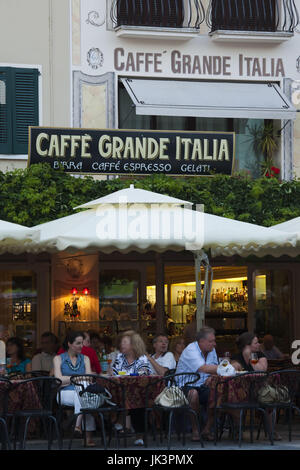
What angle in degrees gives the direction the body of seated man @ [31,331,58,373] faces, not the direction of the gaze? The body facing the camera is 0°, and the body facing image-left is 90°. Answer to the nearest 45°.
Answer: approximately 45°

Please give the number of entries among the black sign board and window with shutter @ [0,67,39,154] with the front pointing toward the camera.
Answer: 2

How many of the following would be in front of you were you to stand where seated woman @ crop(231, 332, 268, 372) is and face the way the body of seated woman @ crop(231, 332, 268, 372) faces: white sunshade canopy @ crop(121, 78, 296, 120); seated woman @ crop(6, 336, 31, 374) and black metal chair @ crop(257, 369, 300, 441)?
1

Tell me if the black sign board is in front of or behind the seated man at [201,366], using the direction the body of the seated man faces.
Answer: behind

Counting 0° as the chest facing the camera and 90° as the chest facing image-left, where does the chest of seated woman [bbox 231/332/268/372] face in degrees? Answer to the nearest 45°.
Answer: approximately 315°

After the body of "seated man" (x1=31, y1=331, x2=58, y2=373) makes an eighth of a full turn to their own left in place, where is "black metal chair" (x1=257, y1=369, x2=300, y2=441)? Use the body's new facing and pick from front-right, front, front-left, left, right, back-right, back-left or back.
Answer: front-left

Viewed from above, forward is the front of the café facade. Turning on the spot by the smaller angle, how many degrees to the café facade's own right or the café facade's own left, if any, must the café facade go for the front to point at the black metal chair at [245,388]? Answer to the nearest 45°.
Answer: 0° — it already faces it

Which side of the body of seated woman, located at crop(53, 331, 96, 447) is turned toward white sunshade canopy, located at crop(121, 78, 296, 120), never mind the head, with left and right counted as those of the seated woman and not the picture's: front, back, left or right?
left
